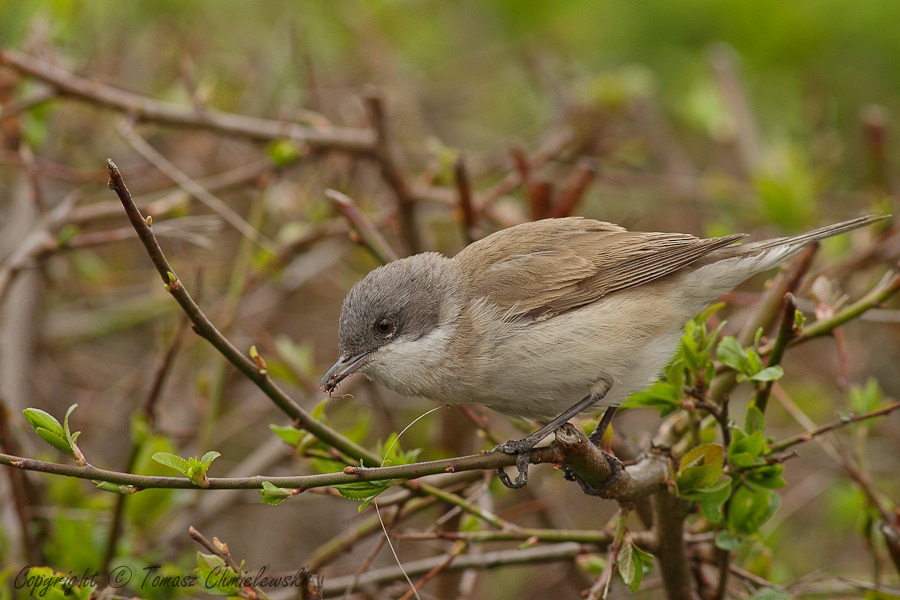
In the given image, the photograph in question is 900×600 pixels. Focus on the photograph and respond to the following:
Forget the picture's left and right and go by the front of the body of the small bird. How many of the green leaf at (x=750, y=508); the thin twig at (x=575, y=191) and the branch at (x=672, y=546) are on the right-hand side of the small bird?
1

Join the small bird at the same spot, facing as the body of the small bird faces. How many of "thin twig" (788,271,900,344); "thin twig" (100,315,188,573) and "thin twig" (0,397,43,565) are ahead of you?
2

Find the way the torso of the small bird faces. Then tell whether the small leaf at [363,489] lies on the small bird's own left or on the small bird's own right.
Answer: on the small bird's own left

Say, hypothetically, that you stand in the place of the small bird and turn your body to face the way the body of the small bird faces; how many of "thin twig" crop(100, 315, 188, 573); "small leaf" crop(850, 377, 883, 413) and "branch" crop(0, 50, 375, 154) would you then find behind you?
1

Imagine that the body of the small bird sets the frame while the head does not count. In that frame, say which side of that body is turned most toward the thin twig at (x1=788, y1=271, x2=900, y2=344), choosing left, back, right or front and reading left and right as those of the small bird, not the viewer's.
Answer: back

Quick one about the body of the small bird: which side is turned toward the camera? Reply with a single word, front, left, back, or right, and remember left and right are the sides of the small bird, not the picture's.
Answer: left

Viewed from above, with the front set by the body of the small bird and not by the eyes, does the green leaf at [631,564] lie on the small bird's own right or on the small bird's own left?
on the small bird's own left

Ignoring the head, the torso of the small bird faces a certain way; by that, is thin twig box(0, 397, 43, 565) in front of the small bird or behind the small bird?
in front

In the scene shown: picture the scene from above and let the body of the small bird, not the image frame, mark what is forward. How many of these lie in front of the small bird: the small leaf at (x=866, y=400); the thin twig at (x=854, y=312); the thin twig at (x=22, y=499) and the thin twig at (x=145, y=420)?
2

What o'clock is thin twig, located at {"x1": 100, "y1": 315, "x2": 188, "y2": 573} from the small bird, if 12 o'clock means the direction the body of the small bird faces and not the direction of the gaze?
The thin twig is roughly at 12 o'clock from the small bird.
